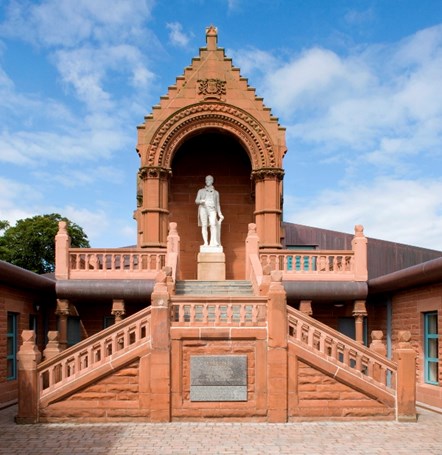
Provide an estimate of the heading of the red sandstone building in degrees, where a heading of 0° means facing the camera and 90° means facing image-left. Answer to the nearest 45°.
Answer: approximately 0°

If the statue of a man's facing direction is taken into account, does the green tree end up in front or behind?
behind

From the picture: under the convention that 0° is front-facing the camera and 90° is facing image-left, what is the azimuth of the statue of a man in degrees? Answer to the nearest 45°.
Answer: approximately 0°

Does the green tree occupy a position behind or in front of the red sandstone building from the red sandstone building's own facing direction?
behind
